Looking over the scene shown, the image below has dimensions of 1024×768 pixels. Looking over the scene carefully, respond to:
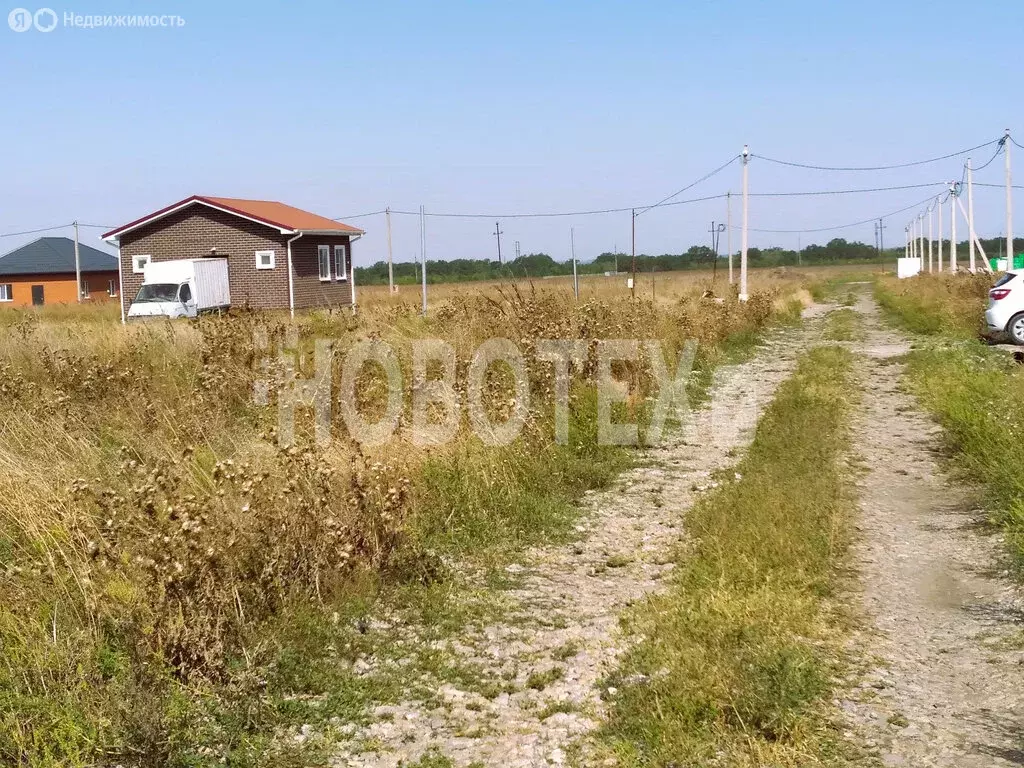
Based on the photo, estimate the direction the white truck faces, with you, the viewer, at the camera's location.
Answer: facing the viewer and to the left of the viewer

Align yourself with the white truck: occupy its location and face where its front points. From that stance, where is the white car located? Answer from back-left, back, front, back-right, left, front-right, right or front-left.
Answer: left

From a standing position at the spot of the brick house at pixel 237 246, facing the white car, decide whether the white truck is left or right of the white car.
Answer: right

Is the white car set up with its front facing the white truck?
no

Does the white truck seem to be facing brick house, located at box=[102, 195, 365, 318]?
no

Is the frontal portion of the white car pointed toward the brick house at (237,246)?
no
